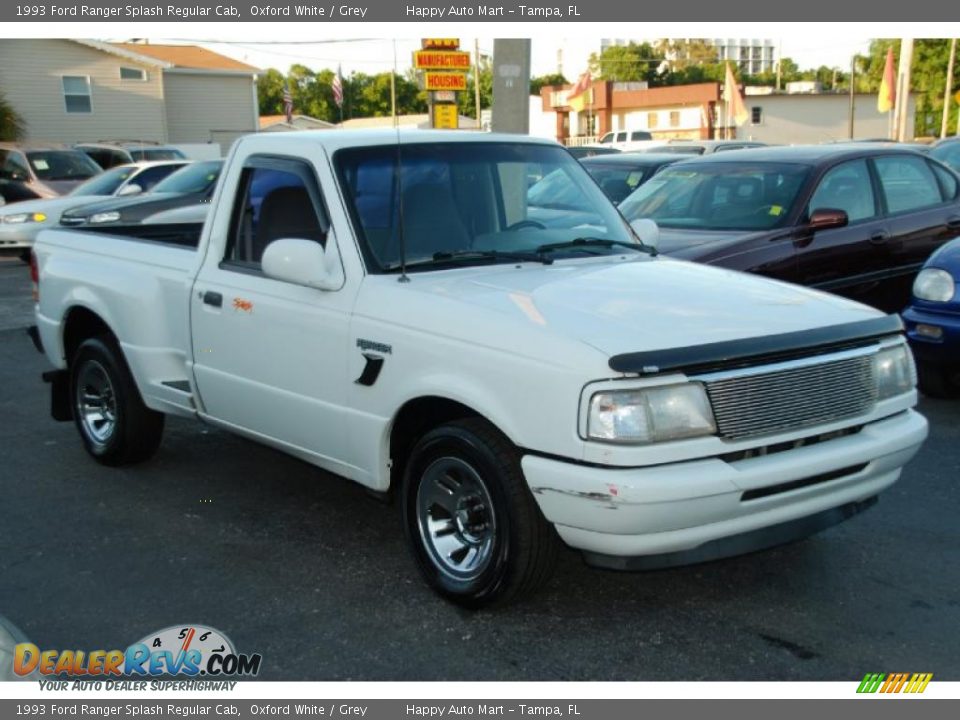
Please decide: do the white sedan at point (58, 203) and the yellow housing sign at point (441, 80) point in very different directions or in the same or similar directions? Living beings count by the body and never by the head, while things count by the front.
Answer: same or similar directions

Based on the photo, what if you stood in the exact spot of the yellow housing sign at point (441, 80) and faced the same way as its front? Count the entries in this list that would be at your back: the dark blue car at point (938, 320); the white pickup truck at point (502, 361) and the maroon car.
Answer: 0

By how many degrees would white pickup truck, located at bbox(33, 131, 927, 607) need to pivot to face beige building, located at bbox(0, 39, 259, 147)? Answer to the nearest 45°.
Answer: approximately 135° to its left

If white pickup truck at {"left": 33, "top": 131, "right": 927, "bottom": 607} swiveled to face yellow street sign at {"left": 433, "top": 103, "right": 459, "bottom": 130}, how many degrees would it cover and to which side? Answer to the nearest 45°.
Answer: approximately 135° to its left

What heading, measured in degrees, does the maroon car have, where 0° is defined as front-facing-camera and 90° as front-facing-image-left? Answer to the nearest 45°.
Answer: approximately 45°

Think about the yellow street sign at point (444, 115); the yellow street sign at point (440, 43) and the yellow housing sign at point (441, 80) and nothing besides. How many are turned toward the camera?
3

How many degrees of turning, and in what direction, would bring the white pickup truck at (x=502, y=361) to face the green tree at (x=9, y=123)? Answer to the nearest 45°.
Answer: approximately 180°

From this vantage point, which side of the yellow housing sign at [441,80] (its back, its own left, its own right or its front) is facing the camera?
front

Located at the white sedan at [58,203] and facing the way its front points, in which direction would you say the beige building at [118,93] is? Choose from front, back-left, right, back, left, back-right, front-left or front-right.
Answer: back-right

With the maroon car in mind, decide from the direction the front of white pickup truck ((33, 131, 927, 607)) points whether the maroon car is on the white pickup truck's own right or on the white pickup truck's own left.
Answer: on the white pickup truck's own left

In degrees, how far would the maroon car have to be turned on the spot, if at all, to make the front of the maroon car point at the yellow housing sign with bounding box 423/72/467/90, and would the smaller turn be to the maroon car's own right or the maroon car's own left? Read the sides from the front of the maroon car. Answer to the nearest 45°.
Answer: approximately 90° to the maroon car's own right

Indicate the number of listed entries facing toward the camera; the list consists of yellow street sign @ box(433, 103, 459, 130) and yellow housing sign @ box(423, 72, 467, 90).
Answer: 2

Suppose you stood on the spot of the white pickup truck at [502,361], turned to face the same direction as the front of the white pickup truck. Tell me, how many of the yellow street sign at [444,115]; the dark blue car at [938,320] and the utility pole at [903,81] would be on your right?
0

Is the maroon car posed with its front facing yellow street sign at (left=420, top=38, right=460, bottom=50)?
no
